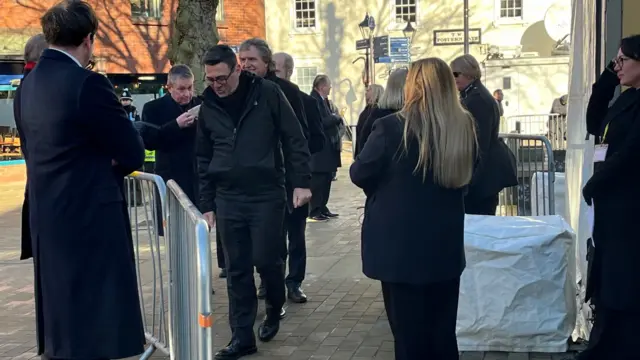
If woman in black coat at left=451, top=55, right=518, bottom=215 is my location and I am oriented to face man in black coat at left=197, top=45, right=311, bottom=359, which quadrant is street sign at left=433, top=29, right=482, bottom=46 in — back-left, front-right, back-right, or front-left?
back-right

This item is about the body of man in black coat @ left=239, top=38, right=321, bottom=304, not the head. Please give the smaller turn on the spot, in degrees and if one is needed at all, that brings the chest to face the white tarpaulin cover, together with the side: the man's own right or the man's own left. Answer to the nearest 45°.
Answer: approximately 90° to the man's own left

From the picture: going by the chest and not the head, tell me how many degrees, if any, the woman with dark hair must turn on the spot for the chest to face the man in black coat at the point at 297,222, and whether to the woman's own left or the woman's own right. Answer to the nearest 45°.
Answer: approximately 45° to the woman's own right

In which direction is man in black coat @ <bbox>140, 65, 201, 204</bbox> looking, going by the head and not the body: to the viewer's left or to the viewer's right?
to the viewer's right

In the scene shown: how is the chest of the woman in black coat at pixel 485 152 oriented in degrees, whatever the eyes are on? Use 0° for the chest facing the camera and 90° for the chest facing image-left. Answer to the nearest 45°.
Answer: approximately 90°

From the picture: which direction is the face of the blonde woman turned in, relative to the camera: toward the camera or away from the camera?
away from the camera

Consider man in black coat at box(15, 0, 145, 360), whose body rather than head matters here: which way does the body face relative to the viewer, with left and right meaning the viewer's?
facing away from the viewer and to the right of the viewer

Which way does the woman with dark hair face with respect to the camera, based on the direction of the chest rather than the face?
to the viewer's left
